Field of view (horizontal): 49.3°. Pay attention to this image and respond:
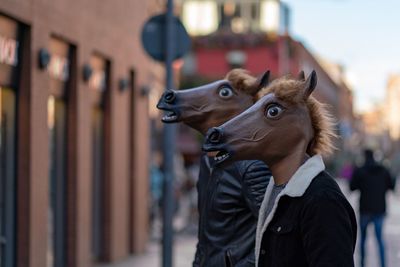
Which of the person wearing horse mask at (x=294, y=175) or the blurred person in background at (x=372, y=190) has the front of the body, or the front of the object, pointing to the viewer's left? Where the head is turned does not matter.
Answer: the person wearing horse mask

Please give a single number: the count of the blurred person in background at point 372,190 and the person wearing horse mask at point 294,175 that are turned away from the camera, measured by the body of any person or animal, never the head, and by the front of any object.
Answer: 1

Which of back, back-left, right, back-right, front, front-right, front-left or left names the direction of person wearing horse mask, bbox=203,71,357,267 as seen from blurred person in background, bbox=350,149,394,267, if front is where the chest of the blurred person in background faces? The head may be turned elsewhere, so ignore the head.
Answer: back

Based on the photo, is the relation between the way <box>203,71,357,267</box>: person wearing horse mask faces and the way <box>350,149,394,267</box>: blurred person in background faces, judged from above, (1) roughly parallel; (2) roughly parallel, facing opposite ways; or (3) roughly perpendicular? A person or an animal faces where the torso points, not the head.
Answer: roughly perpendicular

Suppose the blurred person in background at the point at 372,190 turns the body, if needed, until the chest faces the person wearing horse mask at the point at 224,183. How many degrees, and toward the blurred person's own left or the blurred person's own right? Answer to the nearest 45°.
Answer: approximately 180°

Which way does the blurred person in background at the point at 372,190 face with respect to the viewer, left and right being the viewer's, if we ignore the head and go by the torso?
facing away from the viewer

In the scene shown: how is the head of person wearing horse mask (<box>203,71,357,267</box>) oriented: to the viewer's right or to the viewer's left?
to the viewer's left

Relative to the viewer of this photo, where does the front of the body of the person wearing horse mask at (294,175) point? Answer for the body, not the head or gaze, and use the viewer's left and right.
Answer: facing to the left of the viewer
